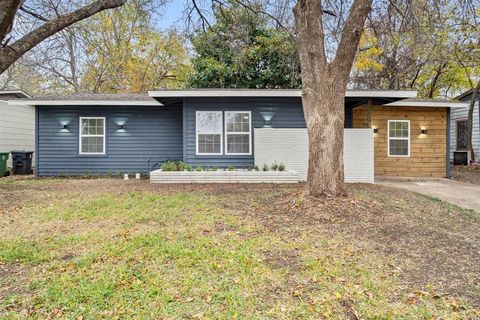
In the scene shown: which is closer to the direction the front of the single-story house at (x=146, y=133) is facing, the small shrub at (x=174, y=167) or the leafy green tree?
the small shrub

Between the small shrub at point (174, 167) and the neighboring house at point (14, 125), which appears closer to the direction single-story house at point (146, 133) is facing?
the small shrub

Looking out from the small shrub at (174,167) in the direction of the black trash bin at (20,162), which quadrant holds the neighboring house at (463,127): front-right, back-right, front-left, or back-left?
back-right

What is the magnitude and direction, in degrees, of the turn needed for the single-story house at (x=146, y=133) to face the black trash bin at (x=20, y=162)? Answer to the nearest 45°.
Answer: approximately 90° to its right

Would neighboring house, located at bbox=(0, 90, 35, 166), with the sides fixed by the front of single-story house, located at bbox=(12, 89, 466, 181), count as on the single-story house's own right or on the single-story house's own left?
on the single-story house's own right

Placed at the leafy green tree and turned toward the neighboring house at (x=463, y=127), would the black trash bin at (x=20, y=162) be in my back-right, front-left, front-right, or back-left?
back-right

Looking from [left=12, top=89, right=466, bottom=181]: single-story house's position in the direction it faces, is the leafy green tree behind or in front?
behind

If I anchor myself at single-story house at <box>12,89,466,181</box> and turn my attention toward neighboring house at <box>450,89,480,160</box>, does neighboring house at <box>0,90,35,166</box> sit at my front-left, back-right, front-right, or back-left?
back-left

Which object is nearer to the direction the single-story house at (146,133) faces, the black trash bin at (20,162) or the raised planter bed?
the raised planter bed

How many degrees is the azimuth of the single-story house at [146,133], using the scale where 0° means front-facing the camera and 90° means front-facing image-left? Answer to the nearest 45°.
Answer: approximately 0°
